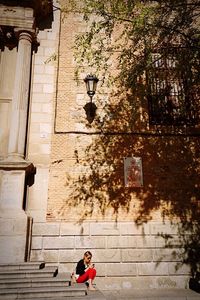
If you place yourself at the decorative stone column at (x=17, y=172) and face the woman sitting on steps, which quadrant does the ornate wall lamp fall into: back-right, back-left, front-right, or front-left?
front-left

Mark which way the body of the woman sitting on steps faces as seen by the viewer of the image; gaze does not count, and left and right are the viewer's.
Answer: facing the viewer and to the right of the viewer
